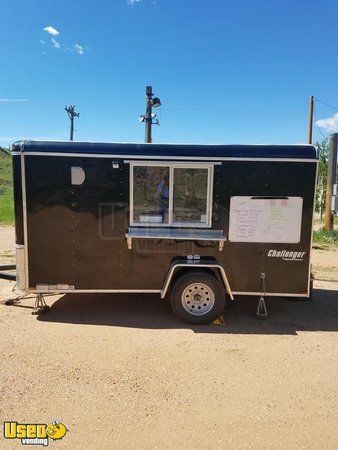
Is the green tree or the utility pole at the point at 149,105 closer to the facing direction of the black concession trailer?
the utility pole

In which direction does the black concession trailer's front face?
to the viewer's left

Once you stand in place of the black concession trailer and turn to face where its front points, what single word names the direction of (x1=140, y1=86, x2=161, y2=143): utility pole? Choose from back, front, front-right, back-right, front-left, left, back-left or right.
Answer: right

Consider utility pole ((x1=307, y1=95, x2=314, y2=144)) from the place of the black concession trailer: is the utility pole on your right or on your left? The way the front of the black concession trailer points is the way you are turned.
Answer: on your right

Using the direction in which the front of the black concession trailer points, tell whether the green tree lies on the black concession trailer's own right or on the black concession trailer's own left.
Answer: on the black concession trailer's own right
